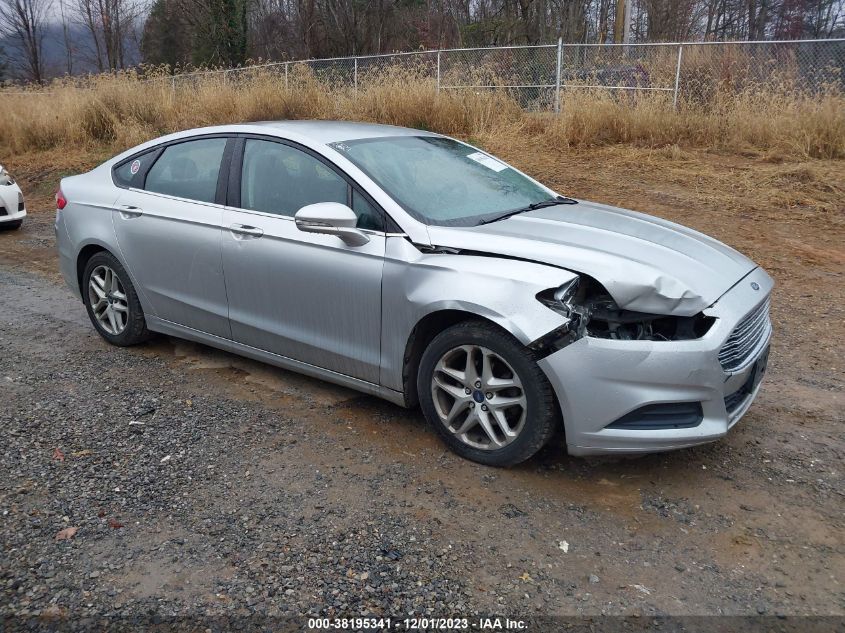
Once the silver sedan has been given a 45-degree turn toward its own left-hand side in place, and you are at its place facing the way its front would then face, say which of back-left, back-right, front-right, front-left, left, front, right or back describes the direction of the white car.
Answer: back-left

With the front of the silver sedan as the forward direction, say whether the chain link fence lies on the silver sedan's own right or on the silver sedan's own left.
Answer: on the silver sedan's own left

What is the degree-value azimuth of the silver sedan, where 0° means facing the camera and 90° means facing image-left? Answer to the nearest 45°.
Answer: approximately 315°

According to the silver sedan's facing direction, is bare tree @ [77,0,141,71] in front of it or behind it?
behind
